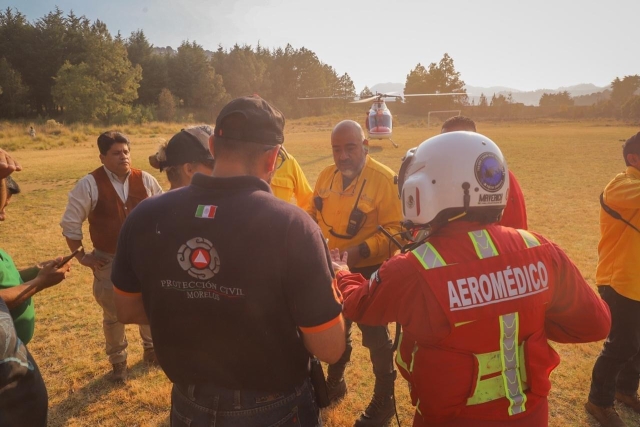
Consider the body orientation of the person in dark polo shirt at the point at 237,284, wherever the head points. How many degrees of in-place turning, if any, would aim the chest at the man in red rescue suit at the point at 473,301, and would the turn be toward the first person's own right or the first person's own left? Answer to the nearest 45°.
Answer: approximately 45° to the first person's own right

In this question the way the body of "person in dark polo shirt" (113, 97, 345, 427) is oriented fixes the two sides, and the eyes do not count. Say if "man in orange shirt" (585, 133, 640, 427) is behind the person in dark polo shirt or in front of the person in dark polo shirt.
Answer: in front

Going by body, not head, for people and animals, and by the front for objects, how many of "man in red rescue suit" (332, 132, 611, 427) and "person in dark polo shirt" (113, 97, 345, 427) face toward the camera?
0

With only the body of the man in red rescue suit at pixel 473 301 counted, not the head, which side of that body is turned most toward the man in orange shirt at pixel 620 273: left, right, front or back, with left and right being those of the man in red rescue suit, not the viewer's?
right

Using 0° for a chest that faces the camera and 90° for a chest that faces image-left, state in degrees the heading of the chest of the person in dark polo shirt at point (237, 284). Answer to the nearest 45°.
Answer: approximately 225°

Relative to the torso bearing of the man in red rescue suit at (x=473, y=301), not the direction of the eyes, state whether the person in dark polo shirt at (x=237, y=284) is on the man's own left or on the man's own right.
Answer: on the man's own left

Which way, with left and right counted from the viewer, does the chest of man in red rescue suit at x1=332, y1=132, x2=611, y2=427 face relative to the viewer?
facing away from the viewer and to the left of the viewer
